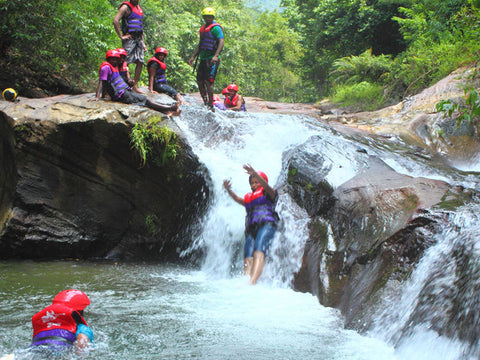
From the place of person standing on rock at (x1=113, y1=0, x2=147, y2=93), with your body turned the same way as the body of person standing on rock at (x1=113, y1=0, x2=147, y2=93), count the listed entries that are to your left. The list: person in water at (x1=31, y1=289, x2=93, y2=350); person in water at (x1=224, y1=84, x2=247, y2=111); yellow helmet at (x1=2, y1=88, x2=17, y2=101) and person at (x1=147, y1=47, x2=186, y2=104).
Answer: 2

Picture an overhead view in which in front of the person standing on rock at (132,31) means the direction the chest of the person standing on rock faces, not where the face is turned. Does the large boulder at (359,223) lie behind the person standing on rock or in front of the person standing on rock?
in front

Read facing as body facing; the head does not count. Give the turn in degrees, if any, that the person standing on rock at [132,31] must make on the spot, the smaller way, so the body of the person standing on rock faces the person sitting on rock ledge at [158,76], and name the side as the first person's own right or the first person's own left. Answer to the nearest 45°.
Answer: approximately 90° to the first person's own left

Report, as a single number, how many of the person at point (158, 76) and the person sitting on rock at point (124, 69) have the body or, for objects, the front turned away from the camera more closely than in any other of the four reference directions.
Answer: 0

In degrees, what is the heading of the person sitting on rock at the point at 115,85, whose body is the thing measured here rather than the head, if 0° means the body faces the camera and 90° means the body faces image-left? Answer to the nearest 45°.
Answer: approximately 315°

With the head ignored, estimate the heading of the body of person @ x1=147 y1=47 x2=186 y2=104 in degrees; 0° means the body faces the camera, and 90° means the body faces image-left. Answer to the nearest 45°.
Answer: approximately 315°

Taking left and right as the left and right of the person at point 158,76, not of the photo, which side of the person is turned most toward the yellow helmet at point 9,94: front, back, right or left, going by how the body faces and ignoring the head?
right

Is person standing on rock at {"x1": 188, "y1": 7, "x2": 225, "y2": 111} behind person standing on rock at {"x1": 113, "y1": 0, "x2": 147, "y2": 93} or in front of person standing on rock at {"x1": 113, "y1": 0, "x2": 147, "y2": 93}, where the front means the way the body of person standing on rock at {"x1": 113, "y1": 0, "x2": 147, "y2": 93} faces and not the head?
in front

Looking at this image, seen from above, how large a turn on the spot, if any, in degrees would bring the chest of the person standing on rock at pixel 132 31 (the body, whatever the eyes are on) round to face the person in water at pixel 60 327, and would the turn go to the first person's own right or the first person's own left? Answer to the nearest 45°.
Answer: approximately 45° to the first person's own right
